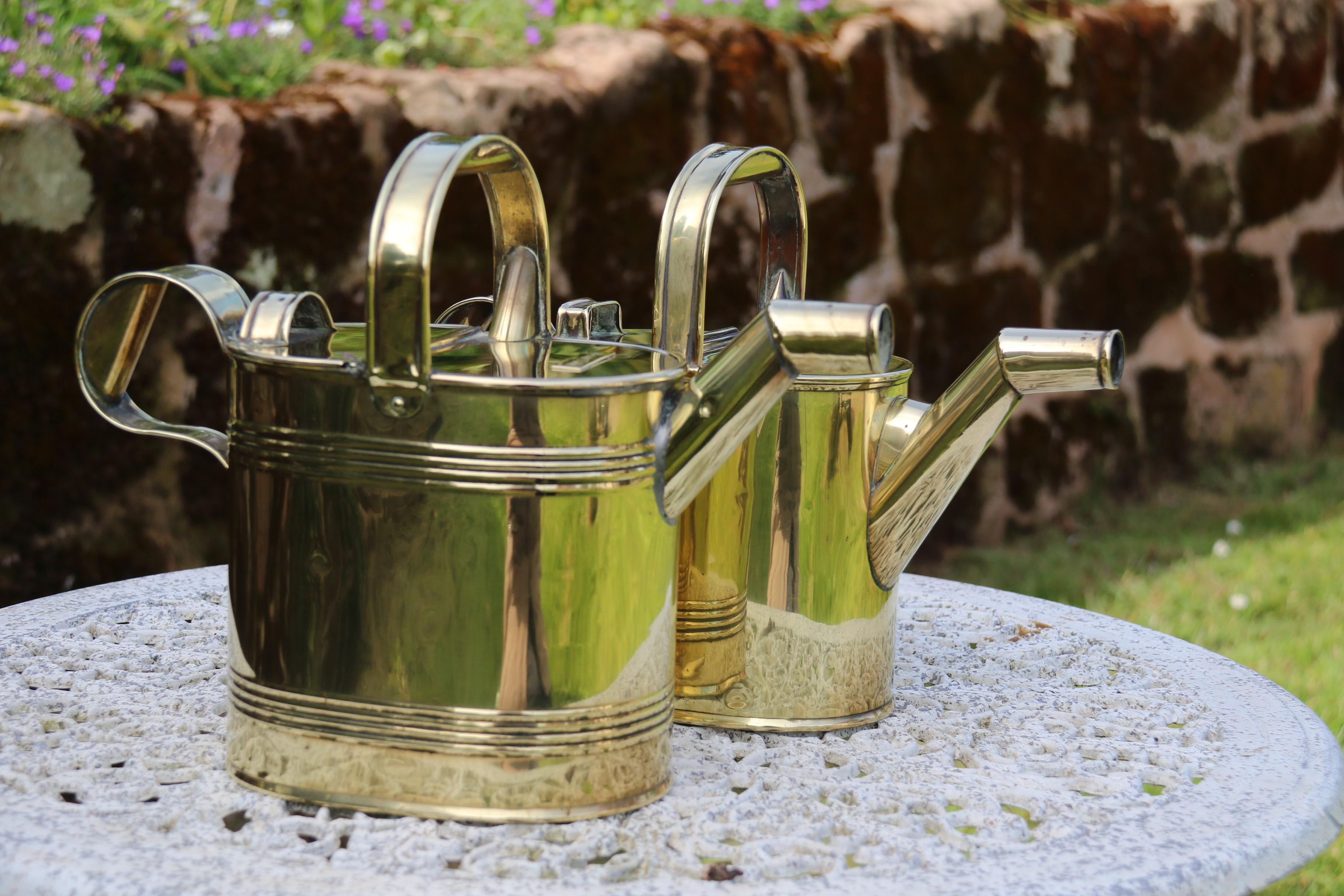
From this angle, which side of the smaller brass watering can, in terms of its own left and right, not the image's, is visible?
right
